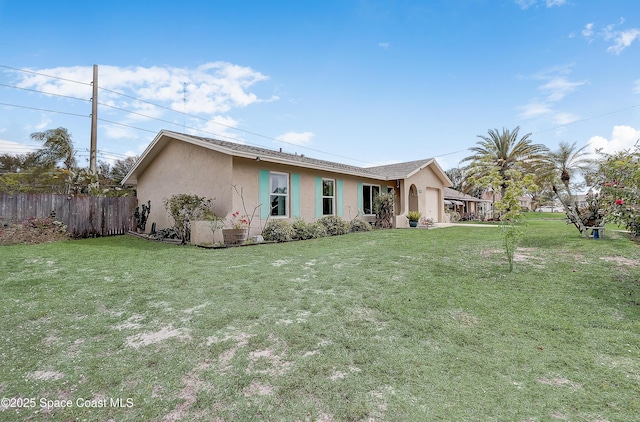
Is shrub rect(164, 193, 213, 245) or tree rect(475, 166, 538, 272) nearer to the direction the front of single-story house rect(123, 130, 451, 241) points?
the tree

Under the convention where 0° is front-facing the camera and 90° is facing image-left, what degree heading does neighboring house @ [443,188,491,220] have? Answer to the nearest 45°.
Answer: approximately 315°

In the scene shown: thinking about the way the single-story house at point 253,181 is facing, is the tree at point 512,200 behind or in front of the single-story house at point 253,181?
in front

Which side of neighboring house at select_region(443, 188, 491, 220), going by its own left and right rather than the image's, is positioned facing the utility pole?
right

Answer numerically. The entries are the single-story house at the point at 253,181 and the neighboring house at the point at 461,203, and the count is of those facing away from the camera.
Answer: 0

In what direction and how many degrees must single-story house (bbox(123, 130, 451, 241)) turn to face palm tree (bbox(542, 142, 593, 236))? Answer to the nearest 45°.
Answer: approximately 45° to its left

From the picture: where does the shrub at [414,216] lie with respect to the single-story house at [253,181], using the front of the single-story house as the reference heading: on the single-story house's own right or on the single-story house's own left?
on the single-story house's own left

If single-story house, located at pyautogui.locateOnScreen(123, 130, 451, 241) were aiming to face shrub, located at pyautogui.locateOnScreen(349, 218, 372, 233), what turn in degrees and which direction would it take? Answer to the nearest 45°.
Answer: approximately 45° to its left

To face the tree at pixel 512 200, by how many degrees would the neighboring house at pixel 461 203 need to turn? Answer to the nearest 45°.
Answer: approximately 45° to its right

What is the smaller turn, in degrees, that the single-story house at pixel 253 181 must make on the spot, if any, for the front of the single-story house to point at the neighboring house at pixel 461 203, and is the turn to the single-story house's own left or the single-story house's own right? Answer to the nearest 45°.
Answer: approximately 90° to the single-story house's own left

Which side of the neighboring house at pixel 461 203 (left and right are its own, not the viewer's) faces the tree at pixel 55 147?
right

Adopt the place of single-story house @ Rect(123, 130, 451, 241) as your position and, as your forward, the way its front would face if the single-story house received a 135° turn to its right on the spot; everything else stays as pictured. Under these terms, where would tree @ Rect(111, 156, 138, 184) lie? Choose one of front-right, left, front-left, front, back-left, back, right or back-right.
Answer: front-right

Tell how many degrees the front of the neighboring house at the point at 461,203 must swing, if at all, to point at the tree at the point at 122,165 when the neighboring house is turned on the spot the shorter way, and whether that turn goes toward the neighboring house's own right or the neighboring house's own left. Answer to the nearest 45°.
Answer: approximately 90° to the neighboring house's own right

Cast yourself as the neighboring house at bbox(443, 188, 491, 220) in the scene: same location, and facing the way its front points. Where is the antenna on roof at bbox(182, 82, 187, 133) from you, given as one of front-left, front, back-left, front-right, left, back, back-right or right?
right
